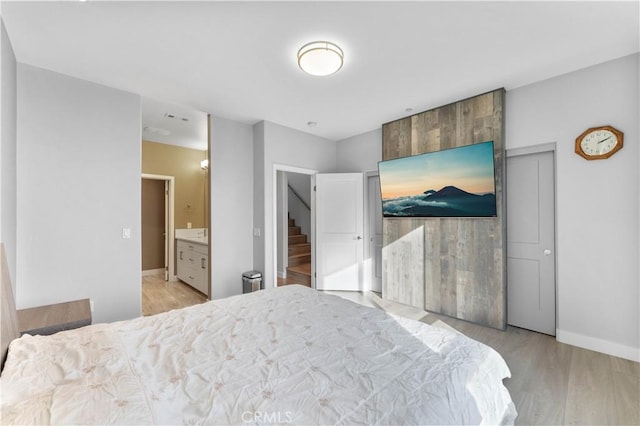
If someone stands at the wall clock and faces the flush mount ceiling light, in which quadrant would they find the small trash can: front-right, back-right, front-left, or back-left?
front-right

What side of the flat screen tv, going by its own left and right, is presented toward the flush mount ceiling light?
front

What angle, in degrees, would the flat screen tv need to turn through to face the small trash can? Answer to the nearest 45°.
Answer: approximately 45° to its right

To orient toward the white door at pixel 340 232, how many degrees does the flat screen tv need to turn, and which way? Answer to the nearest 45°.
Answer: approximately 45° to its right

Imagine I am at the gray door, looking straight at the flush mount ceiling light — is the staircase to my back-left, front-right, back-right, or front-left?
front-right

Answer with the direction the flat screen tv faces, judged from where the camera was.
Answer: facing the viewer and to the left of the viewer

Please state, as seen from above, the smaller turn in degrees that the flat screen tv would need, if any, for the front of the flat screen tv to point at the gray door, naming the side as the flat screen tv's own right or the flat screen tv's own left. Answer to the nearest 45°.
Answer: approximately 135° to the flat screen tv's own left

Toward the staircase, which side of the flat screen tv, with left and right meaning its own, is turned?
right

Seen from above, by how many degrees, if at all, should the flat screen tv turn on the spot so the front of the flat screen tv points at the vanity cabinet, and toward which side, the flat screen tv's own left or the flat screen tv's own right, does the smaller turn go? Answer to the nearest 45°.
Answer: approximately 45° to the flat screen tv's own right
